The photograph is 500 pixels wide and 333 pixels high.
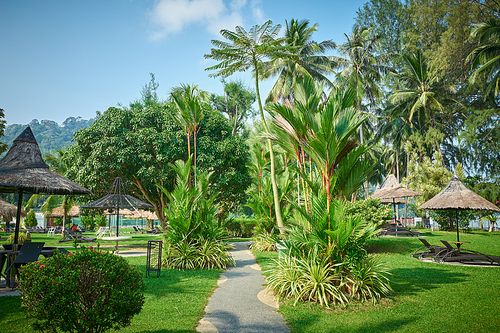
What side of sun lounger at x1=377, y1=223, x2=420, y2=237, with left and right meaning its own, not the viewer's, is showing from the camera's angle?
right

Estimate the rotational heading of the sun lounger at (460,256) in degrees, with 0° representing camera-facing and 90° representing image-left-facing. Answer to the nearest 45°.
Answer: approximately 270°

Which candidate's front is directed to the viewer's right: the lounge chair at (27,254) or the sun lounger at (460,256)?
the sun lounger

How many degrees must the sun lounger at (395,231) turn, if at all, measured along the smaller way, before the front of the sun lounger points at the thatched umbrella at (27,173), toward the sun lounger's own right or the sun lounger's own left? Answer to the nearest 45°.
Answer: approximately 135° to the sun lounger's own right

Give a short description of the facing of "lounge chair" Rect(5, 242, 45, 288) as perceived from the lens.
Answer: facing the viewer and to the left of the viewer

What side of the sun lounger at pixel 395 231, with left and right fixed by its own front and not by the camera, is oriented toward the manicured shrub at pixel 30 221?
back

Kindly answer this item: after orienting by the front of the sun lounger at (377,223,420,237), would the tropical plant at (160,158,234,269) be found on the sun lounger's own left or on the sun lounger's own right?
on the sun lounger's own right

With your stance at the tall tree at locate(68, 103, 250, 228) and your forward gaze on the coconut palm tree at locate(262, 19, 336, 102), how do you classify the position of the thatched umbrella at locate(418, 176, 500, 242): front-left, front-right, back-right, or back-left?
front-right

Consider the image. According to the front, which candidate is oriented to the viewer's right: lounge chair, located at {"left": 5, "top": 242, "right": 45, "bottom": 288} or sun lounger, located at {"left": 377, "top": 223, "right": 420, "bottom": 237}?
the sun lounger
